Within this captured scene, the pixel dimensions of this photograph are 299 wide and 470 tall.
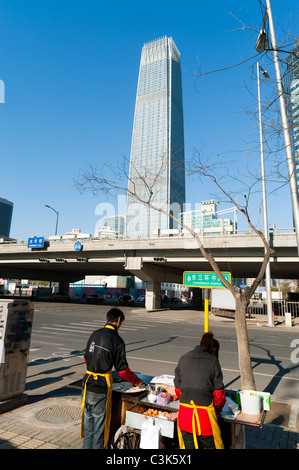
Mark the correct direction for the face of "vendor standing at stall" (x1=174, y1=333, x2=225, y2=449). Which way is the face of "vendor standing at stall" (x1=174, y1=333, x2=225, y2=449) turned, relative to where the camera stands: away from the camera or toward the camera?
away from the camera

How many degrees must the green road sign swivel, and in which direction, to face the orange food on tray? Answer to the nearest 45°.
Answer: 0° — it already faces it

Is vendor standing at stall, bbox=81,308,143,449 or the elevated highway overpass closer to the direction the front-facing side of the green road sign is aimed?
the vendor standing at stall

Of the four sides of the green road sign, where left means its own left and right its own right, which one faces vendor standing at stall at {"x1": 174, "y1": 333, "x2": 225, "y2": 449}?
front

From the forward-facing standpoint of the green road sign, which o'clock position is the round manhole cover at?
The round manhole cover is roughly at 2 o'clock from the green road sign.

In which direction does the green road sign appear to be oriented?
toward the camera

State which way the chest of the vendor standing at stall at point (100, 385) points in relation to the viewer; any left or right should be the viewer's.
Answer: facing away from the viewer and to the right of the viewer

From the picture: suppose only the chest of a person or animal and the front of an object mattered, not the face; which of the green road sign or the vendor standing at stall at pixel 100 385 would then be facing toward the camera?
the green road sign

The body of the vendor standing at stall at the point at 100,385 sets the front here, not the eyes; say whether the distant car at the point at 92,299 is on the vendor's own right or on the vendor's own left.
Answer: on the vendor's own left

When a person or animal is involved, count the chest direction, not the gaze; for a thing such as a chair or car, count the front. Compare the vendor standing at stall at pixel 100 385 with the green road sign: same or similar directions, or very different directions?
very different directions

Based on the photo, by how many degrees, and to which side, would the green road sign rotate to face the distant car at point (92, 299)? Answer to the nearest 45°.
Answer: approximately 135° to its right

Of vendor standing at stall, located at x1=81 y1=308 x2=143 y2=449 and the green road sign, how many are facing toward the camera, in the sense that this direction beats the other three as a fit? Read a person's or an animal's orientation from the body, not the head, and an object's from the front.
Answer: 1
